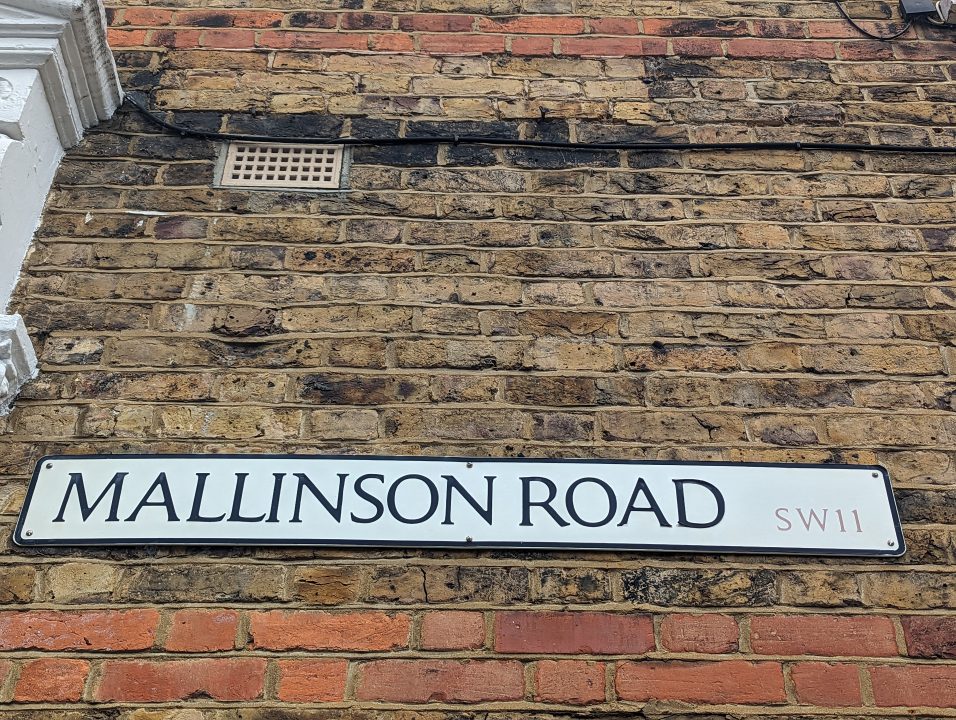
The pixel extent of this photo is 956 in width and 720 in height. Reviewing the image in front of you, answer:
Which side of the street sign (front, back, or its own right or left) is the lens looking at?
front

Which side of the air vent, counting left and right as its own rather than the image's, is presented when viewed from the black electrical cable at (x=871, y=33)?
left

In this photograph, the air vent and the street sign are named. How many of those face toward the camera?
2

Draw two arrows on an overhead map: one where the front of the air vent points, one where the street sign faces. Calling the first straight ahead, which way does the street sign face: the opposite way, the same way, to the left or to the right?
the same way

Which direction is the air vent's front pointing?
toward the camera
